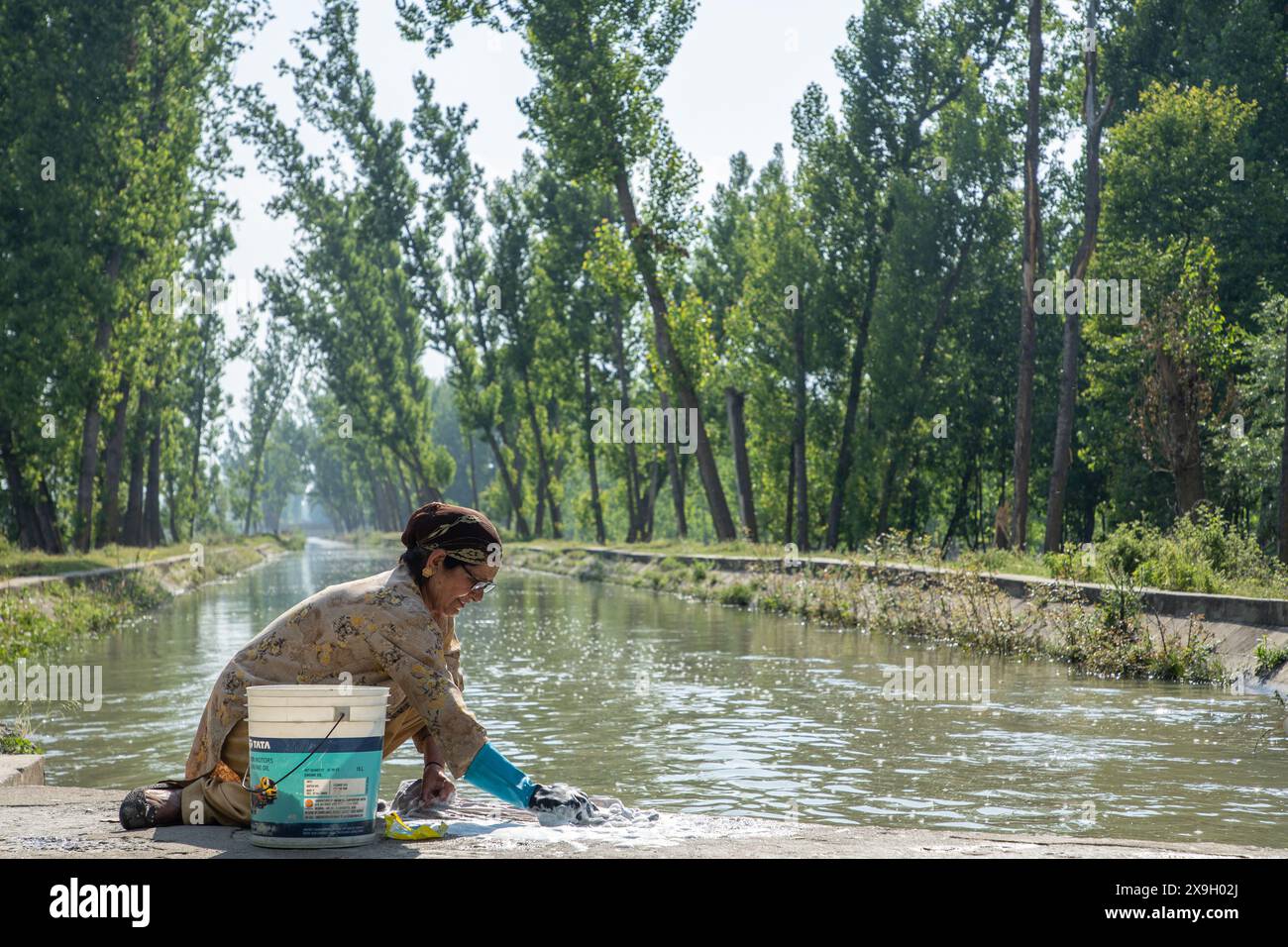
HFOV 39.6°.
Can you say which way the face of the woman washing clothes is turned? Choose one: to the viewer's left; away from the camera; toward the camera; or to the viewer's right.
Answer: to the viewer's right

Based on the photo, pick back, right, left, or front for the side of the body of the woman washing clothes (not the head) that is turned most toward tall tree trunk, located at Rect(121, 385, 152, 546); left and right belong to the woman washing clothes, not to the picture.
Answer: left

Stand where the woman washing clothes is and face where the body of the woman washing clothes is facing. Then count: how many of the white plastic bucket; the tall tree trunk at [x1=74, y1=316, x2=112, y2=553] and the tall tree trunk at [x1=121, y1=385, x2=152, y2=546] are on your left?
2

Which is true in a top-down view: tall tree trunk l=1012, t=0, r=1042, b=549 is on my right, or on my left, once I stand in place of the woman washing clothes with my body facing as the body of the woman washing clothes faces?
on my left

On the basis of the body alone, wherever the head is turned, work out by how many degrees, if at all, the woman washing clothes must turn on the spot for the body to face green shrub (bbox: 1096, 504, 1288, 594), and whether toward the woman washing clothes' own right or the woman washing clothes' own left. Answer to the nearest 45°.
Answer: approximately 45° to the woman washing clothes' own left

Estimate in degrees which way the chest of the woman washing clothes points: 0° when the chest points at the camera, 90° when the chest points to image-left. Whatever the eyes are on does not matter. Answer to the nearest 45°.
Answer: approximately 270°

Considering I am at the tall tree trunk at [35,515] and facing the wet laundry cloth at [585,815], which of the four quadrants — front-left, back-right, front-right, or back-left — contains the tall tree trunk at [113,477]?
back-left

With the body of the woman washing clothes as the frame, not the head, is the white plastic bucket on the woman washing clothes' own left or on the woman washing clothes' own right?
on the woman washing clothes' own right

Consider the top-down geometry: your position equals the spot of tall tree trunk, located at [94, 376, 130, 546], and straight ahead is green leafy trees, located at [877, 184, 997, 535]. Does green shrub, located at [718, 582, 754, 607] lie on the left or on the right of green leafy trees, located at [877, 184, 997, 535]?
right

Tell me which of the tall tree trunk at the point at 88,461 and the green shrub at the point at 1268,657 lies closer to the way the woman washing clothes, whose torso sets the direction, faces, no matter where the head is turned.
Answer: the green shrub

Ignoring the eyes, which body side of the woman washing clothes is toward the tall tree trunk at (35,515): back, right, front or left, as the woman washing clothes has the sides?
left
